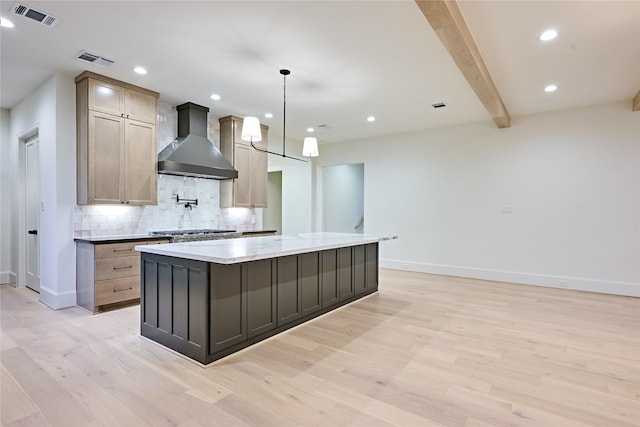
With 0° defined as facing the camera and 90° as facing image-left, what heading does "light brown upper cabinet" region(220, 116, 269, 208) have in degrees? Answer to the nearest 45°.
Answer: approximately 315°

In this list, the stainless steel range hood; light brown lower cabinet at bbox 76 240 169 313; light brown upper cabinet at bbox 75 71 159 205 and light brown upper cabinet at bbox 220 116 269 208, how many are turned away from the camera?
0

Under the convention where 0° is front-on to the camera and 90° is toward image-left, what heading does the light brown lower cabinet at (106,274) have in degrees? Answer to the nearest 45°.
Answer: approximately 315°

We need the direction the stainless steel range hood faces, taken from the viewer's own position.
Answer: facing the viewer and to the right of the viewer

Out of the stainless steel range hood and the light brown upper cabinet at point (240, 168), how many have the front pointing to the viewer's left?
0

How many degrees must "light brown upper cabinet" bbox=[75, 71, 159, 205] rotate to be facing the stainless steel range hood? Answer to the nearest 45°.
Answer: approximately 45° to its left

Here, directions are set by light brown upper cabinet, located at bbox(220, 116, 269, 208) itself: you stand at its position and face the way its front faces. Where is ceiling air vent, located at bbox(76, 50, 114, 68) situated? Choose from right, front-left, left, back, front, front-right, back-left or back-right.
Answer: right

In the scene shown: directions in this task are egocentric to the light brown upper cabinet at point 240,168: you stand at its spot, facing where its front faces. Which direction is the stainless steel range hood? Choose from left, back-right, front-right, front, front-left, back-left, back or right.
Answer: right

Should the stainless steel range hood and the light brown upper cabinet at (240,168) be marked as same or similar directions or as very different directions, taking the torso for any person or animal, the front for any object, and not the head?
same or similar directions

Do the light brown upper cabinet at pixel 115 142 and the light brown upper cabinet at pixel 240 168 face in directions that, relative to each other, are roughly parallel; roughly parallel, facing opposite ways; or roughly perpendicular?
roughly parallel
